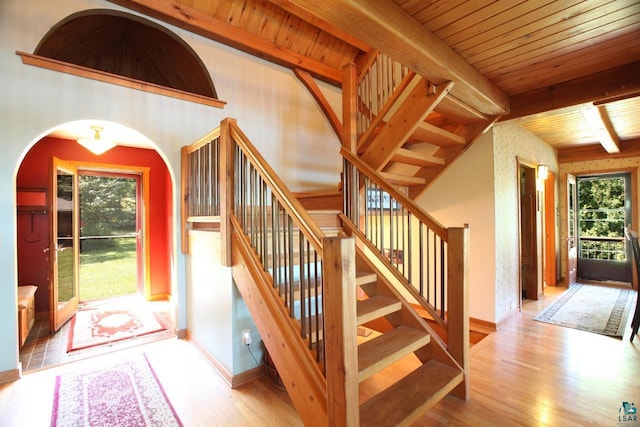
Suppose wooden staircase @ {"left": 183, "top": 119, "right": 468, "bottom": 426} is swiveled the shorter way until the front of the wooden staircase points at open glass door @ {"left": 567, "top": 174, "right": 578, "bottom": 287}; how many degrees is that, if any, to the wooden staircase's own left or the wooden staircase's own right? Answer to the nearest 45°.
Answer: approximately 90° to the wooden staircase's own left

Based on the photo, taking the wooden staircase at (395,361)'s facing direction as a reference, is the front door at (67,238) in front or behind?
behind

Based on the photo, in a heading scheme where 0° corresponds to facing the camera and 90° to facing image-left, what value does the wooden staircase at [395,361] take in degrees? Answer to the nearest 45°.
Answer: approximately 315°

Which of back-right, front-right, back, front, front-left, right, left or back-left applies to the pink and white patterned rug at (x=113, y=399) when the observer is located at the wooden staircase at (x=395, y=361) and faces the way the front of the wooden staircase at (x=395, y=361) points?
back-right

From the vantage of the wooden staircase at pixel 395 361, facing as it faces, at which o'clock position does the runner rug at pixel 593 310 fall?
The runner rug is roughly at 9 o'clock from the wooden staircase.

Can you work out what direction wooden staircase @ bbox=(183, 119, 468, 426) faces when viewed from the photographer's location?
facing the viewer and to the right of the viewer

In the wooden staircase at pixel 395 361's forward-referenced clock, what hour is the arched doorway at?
The arched doorway is roughly at 5 o'clock from the wooden staircase.

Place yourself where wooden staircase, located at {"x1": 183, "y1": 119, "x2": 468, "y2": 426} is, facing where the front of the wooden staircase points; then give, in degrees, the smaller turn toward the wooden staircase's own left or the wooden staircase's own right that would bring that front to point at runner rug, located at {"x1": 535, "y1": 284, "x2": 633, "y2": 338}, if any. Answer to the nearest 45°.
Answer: approximately 90° to the wooden staircase's own left
